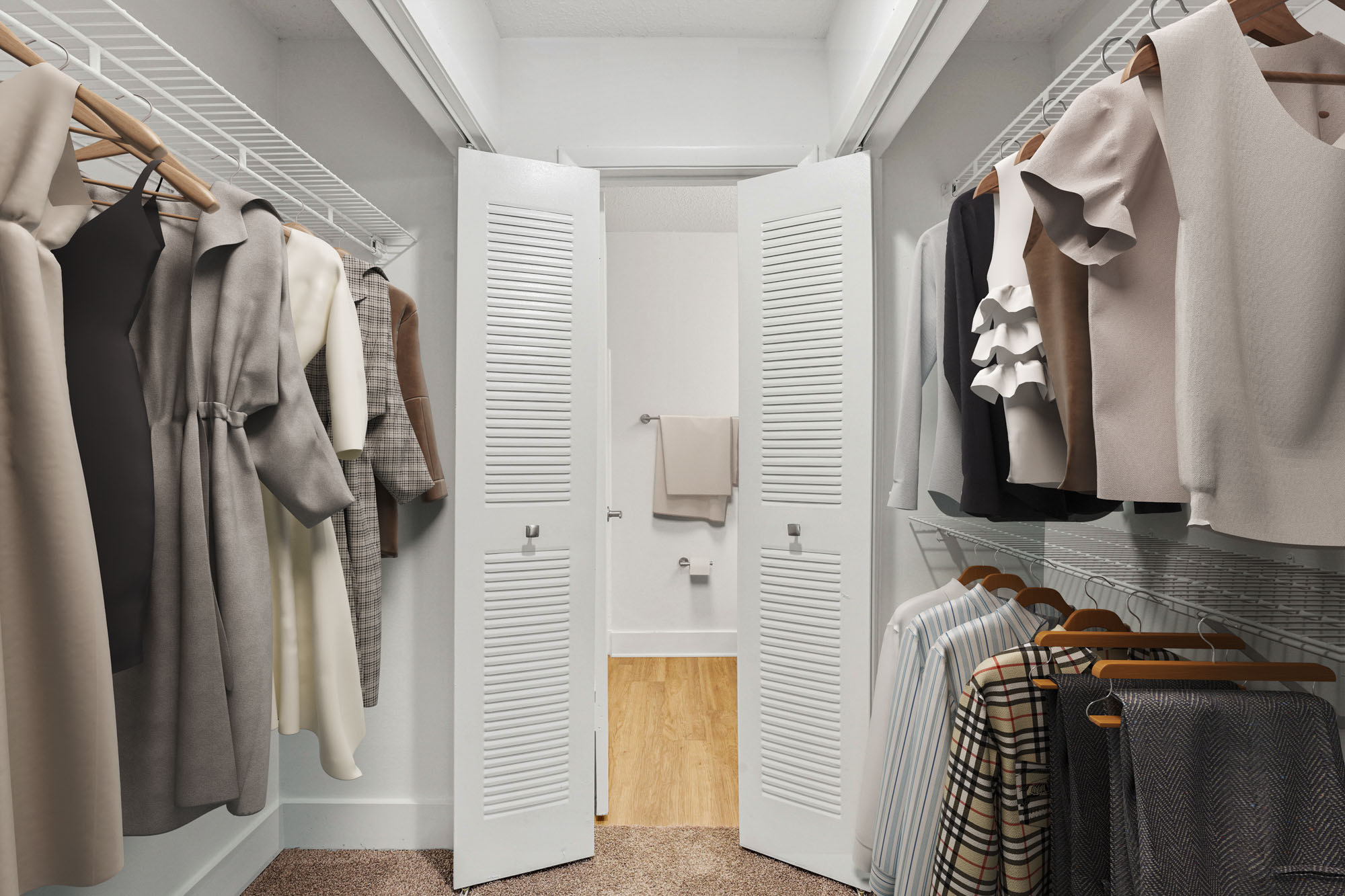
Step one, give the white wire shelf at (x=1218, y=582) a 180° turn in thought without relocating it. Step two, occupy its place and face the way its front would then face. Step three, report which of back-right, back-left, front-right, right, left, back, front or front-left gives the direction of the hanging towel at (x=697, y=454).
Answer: back-left

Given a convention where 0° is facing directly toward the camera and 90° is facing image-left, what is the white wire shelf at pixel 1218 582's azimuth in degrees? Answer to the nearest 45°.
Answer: approximately 90°

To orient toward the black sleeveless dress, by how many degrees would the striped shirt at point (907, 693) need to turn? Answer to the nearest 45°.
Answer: approximately 45° to its right

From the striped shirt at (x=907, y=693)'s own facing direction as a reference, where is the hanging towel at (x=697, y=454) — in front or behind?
behind

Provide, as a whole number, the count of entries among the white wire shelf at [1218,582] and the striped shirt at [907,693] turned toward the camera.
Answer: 1

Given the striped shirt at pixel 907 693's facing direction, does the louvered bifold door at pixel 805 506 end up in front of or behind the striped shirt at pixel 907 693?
behind

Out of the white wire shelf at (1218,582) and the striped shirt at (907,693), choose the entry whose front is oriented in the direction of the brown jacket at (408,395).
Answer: the white wire shelf

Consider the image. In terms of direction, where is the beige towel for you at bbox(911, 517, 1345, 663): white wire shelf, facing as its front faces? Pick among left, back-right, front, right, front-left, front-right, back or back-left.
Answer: front-right

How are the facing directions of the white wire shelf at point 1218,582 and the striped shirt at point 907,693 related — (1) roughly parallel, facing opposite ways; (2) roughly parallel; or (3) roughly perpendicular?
roughly perpendicular
